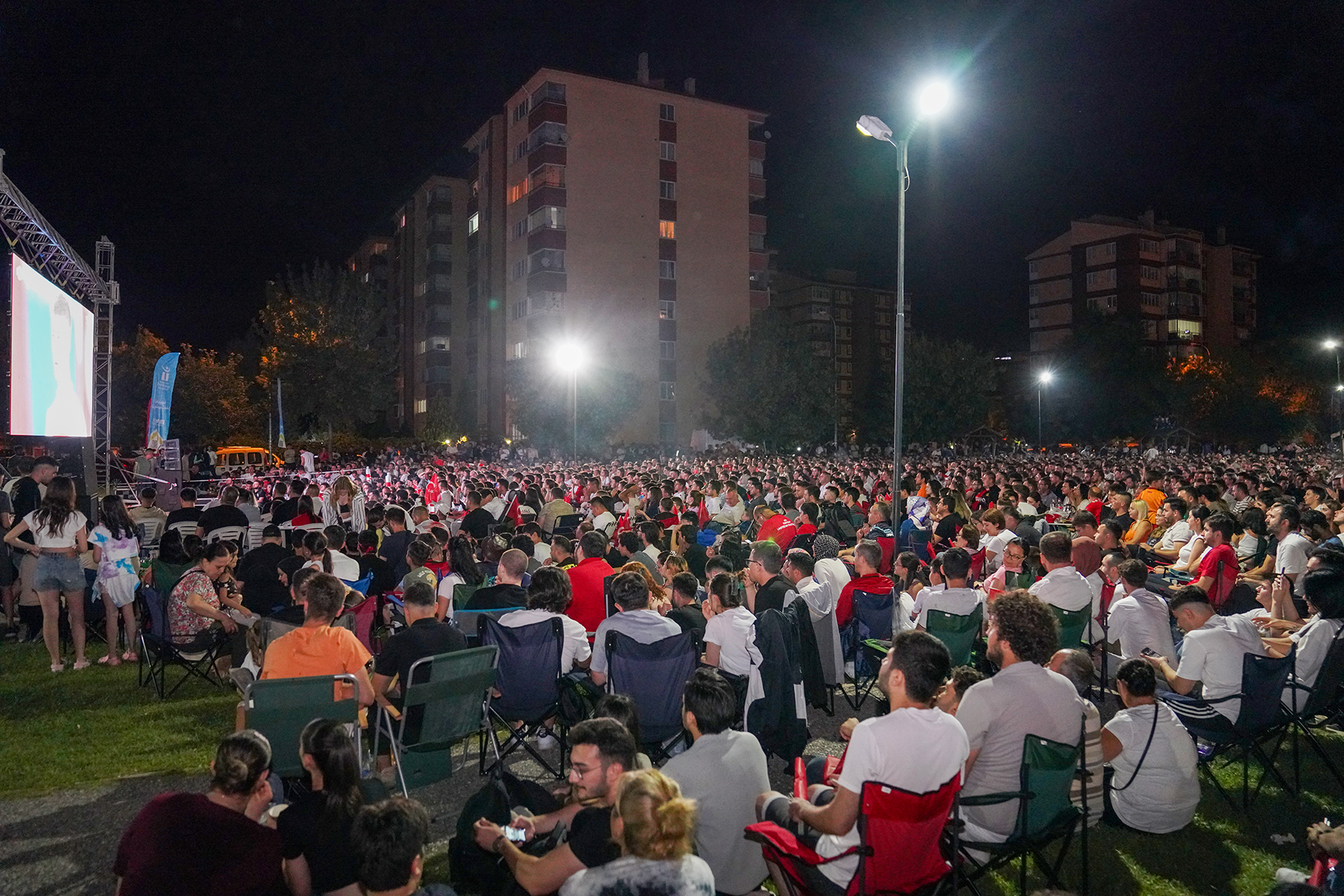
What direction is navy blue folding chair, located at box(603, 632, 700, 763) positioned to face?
away from the camera

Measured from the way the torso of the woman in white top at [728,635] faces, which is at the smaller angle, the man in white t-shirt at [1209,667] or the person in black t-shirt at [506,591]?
the person in black t-shirt

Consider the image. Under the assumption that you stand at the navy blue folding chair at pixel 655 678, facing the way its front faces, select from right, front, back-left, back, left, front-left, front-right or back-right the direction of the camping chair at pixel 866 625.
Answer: front-right

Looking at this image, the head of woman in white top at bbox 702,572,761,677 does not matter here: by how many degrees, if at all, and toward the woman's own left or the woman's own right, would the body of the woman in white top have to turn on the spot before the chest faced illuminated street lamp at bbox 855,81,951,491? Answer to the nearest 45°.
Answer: approximately 45° to the woman's own right

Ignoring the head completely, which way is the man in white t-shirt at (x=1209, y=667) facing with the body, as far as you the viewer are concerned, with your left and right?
facing away from the viewer and to the left of the viewer

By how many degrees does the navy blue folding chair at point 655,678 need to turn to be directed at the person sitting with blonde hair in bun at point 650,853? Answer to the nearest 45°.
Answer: approximately 180°

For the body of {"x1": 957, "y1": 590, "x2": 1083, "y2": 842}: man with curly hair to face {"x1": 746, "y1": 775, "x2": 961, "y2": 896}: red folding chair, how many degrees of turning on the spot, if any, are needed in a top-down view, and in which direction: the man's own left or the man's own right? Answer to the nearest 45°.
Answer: approximately 90° to the man's own left

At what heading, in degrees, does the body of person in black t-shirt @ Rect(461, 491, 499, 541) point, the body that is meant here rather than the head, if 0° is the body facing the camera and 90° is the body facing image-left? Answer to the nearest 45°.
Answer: approximately 135°

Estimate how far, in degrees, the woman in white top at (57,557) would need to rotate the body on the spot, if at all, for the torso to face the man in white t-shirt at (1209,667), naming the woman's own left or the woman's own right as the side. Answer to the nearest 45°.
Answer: approximately 135° to the woman's own right

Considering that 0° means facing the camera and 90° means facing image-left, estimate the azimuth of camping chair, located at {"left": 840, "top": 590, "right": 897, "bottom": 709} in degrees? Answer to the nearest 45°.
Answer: approximately 135°

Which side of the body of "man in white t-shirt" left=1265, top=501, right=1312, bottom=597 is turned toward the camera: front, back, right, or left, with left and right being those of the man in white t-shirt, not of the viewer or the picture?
left

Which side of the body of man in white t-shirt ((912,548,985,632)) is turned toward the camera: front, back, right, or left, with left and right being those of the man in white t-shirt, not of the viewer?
back

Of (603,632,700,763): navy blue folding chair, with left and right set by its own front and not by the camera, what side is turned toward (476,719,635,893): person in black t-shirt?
back

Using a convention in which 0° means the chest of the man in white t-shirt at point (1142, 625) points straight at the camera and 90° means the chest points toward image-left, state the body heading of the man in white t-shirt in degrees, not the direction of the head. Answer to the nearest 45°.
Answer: approximately 135°

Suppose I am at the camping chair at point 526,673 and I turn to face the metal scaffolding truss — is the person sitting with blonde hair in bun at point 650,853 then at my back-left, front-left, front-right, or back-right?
back-left

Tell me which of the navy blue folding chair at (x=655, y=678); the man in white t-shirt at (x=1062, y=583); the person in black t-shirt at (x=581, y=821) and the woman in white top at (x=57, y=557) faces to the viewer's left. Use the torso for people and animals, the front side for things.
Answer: the person in black t-shirt

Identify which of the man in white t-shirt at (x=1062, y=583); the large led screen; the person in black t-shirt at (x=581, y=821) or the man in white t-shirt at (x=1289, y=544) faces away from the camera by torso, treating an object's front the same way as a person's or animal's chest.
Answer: the man in white t-shirt at (x=1062, y=583)

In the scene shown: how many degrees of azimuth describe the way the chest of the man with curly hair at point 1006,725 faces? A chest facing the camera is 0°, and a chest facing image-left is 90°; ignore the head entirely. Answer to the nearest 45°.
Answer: approximately 135°

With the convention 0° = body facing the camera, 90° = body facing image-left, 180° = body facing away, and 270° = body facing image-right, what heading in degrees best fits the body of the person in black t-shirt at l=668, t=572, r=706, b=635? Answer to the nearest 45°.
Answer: approximately 135°
